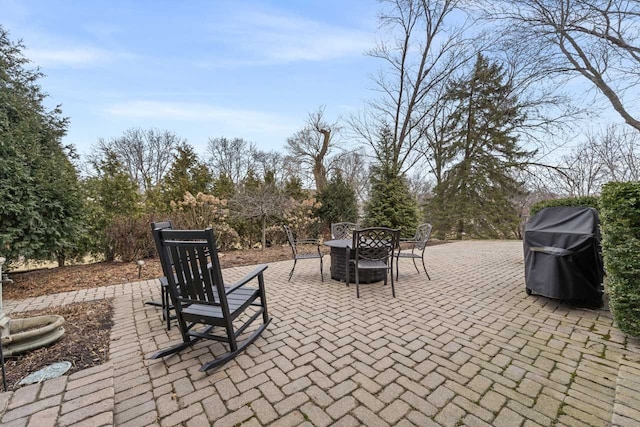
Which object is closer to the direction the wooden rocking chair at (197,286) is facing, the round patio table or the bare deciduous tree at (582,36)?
the round patio table

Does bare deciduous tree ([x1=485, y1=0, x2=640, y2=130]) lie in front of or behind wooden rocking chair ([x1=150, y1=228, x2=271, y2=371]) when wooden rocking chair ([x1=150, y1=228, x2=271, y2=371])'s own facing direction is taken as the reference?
in front

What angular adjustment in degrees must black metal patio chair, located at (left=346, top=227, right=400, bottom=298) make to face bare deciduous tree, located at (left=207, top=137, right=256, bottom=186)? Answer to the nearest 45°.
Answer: approximately 45° to its left

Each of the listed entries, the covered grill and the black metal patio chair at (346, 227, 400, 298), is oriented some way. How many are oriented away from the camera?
1

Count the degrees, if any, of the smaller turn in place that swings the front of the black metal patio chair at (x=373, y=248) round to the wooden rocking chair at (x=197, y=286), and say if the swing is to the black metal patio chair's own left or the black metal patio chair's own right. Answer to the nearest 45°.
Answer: approximately 135° to the black metal patio chair's own left

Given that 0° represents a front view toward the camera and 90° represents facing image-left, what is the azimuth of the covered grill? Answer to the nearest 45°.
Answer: approximately 45°

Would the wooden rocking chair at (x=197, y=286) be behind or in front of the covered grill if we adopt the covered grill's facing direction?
in front

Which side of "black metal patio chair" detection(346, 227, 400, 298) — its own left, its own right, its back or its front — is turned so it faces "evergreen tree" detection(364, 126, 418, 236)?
front

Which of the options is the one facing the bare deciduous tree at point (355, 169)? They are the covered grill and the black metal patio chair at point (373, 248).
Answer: the black metal patio chair

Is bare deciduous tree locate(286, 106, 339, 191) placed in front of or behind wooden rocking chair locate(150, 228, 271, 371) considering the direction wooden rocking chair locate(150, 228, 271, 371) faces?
in front

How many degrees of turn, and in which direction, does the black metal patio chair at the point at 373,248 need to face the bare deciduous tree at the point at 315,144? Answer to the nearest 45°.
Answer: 0° — it already faces it

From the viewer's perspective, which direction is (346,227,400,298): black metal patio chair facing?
away from the camera

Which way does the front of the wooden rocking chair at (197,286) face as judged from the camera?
facing away from the viewer and to the right of the viewer
